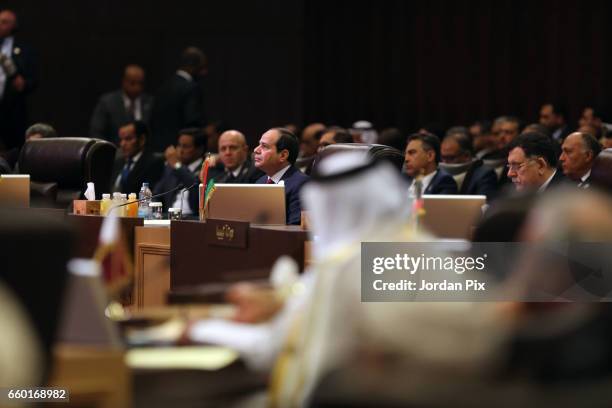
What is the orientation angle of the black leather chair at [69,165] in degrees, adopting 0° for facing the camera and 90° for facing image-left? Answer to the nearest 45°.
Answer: approximately 45°

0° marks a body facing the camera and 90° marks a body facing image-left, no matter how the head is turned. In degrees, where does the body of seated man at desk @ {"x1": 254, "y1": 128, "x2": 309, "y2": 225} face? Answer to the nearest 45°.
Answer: approximately 45°

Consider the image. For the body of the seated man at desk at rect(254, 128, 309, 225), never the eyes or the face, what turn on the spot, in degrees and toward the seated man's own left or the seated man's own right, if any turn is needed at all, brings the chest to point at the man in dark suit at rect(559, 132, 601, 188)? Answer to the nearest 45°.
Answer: approximately 135° to the seated man's own left

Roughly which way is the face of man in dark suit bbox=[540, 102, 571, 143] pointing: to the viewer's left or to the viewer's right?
to the viewer's left

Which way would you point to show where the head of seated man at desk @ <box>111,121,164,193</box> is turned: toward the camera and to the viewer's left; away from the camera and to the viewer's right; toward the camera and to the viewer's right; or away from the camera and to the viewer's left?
toward the camera and to the viewer's left

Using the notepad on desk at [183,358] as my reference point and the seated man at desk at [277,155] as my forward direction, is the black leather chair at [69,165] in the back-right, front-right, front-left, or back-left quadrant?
front-left

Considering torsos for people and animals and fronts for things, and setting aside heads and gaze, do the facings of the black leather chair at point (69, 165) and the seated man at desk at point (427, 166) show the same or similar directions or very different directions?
same or similar directions

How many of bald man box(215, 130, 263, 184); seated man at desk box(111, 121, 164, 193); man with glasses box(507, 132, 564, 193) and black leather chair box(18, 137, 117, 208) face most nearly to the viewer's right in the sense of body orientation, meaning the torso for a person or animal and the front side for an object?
0

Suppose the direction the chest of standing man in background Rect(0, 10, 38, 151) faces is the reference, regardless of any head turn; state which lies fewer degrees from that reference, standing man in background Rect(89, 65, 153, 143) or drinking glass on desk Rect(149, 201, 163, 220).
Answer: the drinking glass on desk

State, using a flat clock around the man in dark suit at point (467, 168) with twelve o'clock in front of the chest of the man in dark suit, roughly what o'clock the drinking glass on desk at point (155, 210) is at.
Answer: The drinking glass on desk is roughly at 12 o'clock from the man in dark suit.

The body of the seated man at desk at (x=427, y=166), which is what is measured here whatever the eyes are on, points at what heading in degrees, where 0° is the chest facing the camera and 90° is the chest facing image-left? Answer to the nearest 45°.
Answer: approximately 45°

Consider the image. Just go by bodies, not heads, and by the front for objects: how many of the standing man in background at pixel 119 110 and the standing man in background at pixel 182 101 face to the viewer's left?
0

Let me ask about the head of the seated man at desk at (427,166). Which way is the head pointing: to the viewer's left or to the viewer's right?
to the viewer's left

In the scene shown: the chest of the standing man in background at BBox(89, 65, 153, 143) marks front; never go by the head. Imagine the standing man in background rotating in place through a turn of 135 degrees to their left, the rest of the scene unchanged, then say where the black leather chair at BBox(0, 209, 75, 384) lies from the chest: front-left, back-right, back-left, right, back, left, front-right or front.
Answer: back
